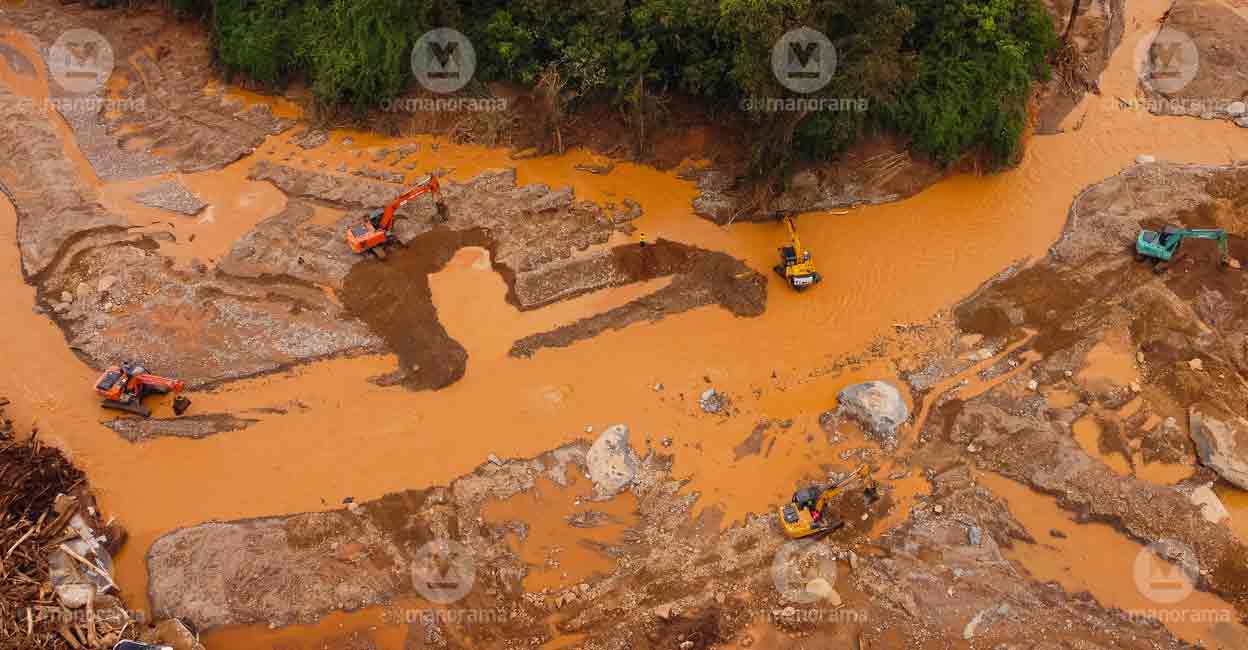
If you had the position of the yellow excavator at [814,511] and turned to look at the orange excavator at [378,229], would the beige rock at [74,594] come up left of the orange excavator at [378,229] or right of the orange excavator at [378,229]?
left

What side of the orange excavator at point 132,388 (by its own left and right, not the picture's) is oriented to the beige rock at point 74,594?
right

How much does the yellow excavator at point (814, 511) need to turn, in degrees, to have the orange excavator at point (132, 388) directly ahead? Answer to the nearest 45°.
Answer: approximately 135° to its left

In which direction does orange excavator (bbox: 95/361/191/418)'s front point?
to the viewer's right

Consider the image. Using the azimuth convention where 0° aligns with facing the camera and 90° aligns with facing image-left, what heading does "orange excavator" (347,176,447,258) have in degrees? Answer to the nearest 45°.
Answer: approximately 225°

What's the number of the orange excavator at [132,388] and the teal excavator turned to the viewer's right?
2

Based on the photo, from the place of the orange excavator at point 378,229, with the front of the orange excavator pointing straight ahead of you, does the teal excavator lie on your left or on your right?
on your right

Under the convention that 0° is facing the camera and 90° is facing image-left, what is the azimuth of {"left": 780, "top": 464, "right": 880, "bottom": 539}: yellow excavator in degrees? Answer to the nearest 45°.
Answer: approximately 225°

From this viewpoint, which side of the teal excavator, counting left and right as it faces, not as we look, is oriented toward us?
right

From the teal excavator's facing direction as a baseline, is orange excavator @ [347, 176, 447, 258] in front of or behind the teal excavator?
behind

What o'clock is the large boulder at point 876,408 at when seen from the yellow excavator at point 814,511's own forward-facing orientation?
The large boulder is roughly at 11 o'clock from the yellow excavator.

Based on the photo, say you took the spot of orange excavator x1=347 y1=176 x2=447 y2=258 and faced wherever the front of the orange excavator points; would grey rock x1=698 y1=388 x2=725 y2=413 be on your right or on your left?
on your right

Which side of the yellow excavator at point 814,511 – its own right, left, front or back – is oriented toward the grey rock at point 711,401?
left

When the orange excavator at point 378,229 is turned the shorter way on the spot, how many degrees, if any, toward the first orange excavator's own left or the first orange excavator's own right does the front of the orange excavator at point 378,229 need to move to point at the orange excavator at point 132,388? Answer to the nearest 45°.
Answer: approximately 180°
